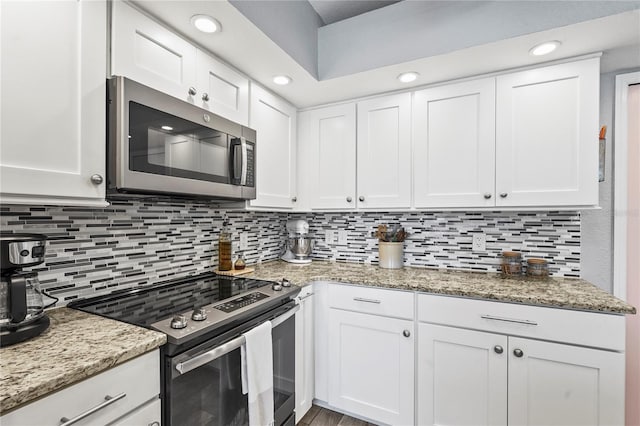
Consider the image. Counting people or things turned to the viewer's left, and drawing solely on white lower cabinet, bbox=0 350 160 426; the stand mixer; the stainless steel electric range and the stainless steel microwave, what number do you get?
0

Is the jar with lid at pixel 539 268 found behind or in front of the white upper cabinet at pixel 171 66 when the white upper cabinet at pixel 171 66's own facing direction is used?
in front

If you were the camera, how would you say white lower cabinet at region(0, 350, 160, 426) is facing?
facing the viewer and to the right of the viewer

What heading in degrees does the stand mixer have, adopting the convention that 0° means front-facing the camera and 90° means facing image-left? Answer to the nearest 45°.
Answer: approximately 315°

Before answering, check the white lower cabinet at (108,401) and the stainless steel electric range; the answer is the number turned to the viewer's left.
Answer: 0

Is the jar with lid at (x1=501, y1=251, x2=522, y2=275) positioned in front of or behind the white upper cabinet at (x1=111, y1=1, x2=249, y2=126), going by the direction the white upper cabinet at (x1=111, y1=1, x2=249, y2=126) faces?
in front

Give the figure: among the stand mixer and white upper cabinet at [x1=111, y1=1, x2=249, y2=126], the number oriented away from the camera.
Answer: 0

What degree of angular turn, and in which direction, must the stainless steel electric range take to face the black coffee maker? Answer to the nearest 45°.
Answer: approximately 135° to its right

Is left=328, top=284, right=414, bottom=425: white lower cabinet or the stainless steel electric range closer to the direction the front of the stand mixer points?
the white lower cabinet
